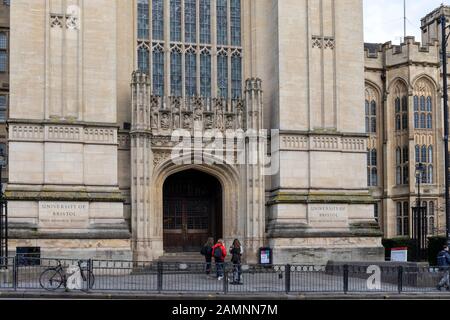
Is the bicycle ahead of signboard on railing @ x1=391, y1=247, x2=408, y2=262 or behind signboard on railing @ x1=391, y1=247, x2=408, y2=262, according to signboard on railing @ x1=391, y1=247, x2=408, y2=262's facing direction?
ahead

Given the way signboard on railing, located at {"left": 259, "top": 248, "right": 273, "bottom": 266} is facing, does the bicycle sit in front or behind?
in front

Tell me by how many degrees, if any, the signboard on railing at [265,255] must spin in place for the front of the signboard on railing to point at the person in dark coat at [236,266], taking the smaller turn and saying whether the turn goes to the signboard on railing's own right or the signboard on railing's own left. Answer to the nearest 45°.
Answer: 0° — it already faces them

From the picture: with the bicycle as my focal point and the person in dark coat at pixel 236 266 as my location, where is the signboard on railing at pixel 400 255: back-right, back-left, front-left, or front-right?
back-right

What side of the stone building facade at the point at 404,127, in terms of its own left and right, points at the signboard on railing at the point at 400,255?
front

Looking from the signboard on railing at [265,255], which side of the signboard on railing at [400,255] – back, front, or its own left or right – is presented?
right

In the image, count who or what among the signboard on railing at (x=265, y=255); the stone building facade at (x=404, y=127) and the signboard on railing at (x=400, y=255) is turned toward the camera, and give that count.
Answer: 3

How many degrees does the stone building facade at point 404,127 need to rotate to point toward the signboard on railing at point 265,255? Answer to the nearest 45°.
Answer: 0° — it already faces it

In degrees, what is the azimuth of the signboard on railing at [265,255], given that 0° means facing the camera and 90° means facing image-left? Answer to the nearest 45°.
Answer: approximately 0°
